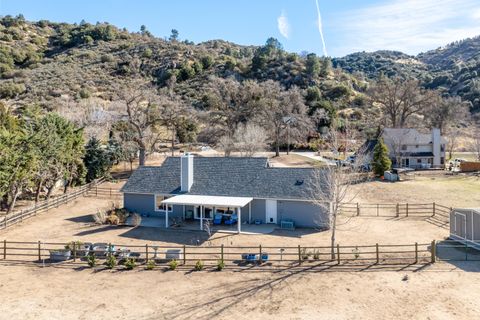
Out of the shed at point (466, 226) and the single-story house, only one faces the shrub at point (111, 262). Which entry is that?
the shed

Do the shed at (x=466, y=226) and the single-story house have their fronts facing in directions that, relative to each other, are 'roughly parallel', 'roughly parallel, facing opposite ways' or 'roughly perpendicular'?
roughly perpendicular

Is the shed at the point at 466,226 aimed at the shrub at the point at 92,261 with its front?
yes

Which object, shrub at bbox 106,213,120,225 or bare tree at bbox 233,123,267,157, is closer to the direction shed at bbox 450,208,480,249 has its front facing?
the shrub

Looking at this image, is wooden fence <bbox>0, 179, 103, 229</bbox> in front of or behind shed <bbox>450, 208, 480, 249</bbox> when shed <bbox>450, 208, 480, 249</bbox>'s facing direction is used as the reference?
in front

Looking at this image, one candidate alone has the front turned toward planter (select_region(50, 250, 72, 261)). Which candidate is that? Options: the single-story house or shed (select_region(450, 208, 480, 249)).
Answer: the shed

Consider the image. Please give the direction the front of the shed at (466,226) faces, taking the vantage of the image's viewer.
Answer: facing the viewer and to the left of the viewer

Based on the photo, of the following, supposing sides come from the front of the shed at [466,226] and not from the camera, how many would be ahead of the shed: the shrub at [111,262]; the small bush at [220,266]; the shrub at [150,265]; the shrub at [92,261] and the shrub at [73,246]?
5
